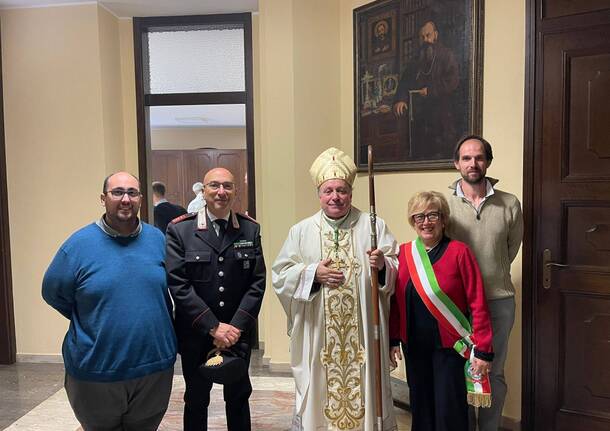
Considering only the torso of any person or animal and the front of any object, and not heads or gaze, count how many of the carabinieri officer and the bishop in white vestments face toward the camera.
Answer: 2

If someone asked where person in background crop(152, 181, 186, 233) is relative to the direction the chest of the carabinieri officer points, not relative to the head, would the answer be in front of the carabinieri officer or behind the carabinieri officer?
behind

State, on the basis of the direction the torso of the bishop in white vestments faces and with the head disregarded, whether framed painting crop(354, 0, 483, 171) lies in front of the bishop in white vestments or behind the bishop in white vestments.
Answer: behind

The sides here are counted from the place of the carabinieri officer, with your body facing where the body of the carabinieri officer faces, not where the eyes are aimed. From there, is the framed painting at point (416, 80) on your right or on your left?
on your left

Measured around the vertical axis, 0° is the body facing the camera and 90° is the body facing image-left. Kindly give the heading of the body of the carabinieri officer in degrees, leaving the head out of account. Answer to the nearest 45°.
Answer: approximately 0°

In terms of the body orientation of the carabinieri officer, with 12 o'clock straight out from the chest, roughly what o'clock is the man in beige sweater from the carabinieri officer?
The man in beige sweater is roughly at 9 o'clock from the carabinieri officer.

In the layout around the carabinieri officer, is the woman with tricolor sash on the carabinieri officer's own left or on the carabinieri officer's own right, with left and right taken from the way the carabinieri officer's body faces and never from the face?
on the carabinieri officer's own left

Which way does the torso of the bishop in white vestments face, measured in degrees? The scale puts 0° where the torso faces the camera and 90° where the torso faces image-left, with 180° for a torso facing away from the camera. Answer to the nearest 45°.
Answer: approximately 0°

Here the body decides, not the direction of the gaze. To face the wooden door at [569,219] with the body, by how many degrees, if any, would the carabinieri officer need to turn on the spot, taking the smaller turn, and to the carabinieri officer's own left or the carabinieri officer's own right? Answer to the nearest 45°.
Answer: approximately 90° to the carabinieri officer's own left
